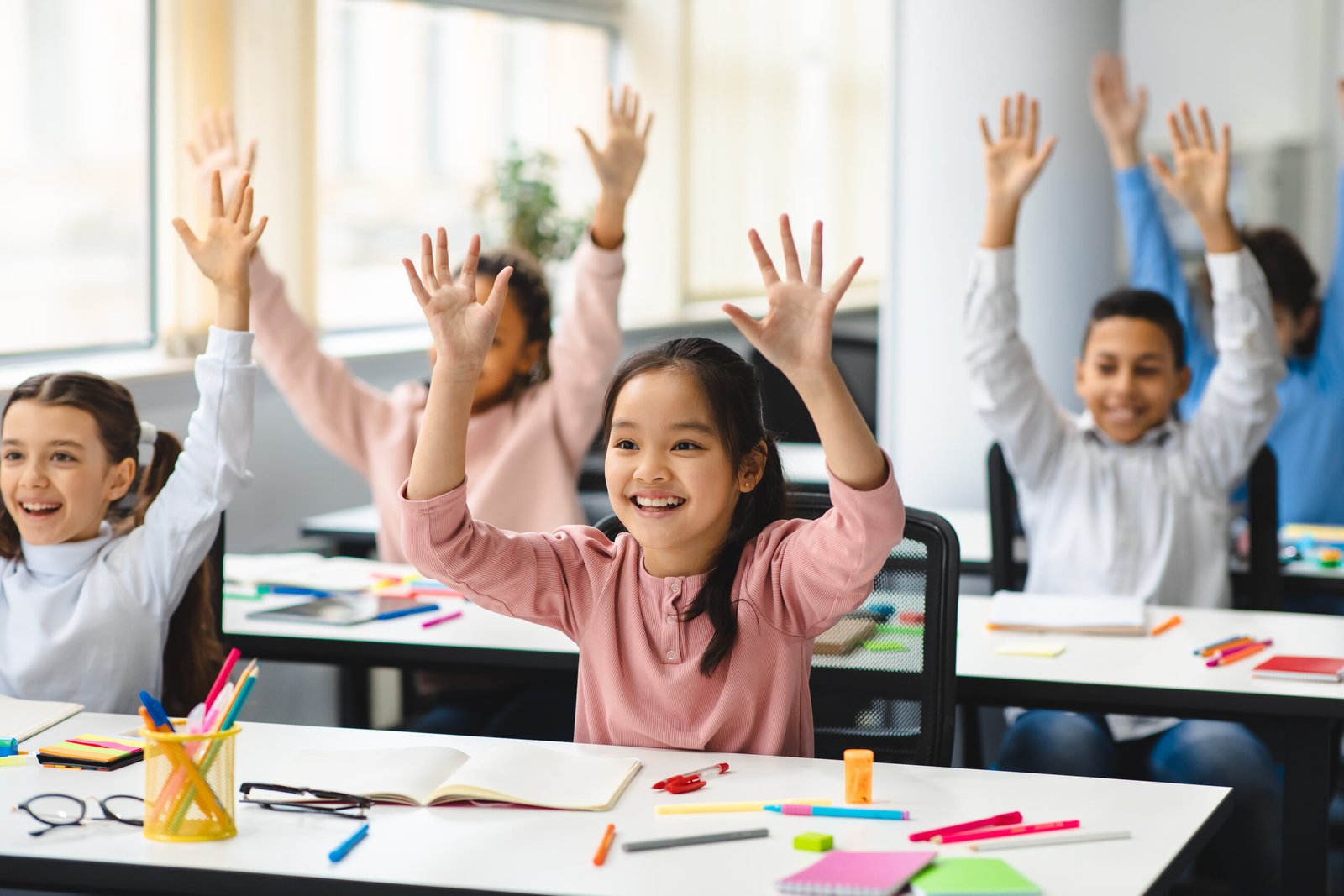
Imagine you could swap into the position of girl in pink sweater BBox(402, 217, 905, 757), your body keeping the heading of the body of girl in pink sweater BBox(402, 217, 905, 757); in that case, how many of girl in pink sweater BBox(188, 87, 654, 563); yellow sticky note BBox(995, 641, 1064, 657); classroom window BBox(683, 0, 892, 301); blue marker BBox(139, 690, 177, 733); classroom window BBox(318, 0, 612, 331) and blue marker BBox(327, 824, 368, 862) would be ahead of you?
2

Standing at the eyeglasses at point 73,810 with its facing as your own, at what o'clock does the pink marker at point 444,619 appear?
The pink marker is roughly at 7 o'clock from the eyeglasses.

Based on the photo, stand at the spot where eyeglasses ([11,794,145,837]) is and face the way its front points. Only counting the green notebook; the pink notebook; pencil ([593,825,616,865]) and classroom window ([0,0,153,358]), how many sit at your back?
1

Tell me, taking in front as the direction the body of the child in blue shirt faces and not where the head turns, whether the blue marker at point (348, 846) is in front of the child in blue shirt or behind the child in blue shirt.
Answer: in front

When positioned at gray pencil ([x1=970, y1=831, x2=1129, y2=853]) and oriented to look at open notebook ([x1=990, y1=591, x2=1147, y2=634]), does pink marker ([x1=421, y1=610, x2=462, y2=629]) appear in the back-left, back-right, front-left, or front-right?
front-left

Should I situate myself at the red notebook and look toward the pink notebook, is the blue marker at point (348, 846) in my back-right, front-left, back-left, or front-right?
front-right

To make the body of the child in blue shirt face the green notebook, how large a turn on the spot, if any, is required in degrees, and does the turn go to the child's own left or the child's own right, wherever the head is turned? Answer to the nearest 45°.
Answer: approximately 45° to the child's own left

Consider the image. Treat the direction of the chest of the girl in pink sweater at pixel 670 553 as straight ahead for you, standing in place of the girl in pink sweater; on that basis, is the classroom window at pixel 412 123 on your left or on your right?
on your right

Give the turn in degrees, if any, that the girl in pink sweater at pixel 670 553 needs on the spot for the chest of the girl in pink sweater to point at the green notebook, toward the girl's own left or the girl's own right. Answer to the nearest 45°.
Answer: approximately 90° to the girl's own left

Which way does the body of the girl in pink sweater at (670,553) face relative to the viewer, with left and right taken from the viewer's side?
facing the viewer and to the left of the viewer

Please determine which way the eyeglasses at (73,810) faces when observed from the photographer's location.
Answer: facing the viewer

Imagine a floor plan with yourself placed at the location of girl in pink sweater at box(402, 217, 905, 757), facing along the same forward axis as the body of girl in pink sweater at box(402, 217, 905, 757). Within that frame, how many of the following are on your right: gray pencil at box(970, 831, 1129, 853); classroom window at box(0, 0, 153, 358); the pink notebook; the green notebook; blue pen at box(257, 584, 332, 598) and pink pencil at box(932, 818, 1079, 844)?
2
